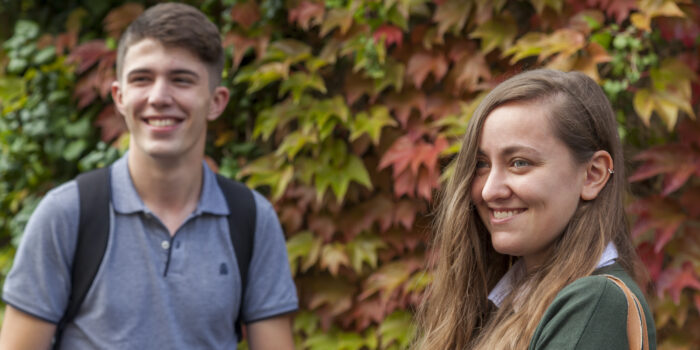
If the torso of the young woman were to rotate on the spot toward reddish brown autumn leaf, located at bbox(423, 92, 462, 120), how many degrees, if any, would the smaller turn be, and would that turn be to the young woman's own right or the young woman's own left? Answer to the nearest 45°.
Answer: approximately 135° to the young woman's own right

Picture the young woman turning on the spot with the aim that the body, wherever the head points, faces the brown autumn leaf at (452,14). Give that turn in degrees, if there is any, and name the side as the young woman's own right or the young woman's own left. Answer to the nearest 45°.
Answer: approximately 135° to the young woman's own right

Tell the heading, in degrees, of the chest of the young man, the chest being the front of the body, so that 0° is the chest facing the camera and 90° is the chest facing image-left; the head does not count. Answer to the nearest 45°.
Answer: approximately 0°

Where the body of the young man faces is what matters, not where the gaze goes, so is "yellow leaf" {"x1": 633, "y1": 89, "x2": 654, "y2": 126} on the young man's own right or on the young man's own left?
on the young man's own left

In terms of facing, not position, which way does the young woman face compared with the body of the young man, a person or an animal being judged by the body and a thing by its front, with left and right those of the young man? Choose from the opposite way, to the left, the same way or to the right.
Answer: to the right

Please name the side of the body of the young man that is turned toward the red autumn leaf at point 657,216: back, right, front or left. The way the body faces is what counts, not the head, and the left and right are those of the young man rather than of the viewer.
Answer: left

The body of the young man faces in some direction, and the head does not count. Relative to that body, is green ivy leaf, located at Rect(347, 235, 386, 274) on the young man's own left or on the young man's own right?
on the young man's own left

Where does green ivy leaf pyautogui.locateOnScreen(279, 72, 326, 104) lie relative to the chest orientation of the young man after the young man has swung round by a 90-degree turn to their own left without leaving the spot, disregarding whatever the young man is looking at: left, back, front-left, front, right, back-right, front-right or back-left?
front-left

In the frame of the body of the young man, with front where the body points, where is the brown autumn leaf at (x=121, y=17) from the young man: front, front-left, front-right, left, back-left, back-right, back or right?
back

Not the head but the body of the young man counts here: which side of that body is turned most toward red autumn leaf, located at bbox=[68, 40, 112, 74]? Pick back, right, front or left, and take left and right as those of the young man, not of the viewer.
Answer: back

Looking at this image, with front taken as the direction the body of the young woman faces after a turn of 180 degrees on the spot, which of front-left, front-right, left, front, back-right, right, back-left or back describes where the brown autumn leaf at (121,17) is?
left

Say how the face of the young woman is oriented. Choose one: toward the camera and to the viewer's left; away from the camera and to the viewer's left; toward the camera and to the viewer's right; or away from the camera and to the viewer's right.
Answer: toward the camera and to the viewer's left

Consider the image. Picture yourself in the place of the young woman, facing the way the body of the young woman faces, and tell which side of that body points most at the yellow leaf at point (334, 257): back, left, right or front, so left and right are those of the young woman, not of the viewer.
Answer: right

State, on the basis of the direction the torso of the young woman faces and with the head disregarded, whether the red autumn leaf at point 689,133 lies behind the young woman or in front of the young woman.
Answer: behind
